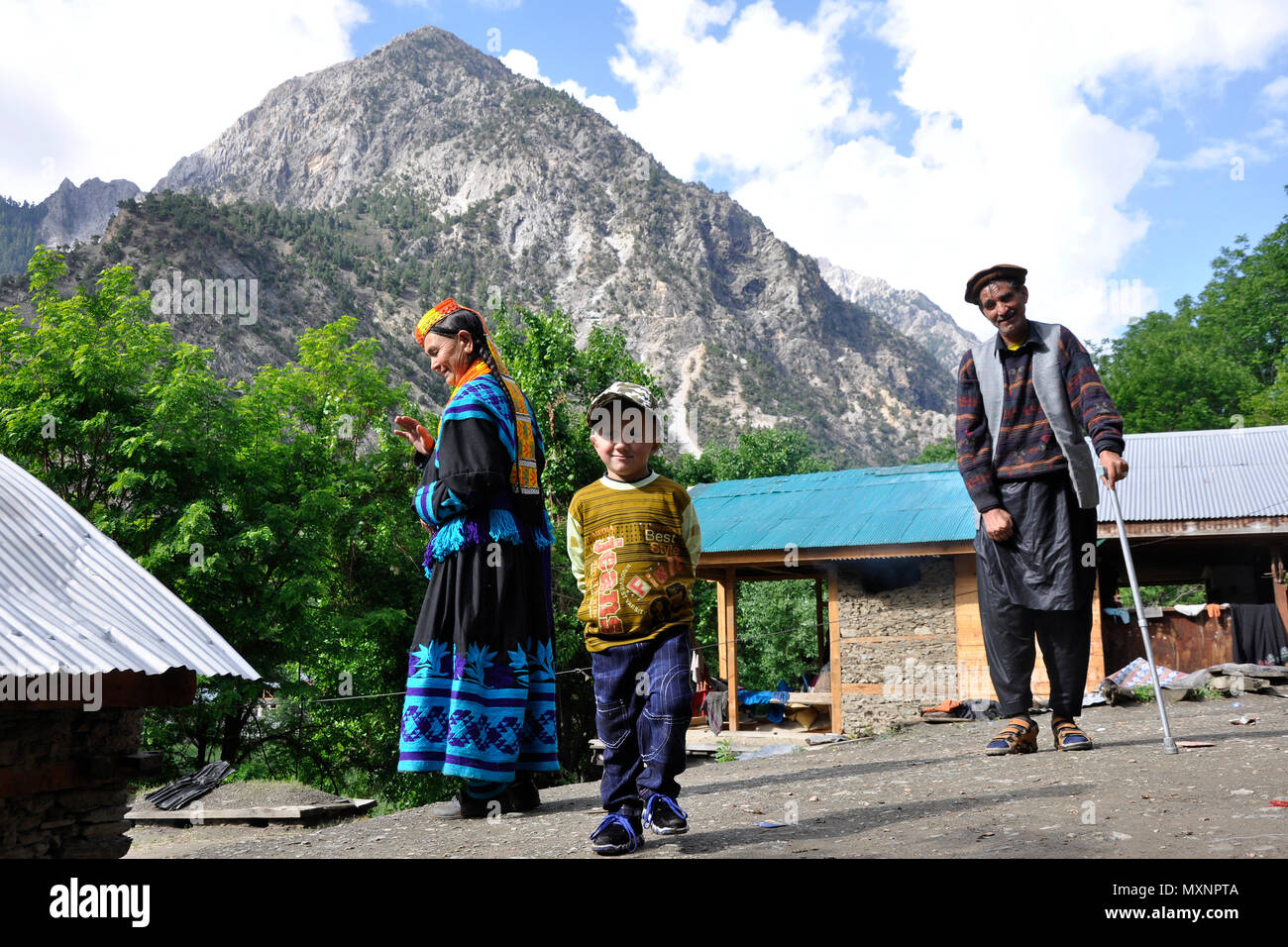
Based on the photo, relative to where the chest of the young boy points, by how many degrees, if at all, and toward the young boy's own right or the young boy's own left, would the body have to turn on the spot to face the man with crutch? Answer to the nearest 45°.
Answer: approximately 135° to the young boy's own left

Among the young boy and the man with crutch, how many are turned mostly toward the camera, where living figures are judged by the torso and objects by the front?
2

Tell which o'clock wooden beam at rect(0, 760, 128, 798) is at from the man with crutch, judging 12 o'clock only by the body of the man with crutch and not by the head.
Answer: The wooden beam is roughly at 2 o'clock from the man with crutch.

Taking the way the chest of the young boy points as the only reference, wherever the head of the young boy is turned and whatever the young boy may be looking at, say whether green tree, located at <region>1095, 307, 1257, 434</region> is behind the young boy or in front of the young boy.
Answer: behind

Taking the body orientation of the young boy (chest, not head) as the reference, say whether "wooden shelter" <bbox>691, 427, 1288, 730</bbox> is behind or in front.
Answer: behind

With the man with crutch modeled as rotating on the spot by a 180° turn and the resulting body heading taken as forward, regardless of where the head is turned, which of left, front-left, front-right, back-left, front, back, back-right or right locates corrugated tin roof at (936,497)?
front

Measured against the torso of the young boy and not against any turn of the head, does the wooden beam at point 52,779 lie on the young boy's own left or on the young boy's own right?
on the young boy's own right

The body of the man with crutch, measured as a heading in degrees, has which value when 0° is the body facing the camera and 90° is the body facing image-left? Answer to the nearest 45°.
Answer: approximately 0°

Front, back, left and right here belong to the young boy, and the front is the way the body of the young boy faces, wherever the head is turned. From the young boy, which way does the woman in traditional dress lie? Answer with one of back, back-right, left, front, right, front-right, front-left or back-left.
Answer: back-right

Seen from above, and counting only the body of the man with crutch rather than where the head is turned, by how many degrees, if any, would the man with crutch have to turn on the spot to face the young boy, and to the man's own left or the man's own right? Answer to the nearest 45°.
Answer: approximately 45° to the man's own right

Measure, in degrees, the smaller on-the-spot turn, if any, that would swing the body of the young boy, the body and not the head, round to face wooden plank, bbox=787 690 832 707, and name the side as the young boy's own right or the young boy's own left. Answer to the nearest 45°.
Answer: approximately 180°

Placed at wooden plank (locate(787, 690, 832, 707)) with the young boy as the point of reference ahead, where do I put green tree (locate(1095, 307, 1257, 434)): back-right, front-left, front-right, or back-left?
back-left

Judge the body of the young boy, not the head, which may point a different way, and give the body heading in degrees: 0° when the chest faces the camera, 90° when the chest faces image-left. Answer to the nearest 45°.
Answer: approximately 0°

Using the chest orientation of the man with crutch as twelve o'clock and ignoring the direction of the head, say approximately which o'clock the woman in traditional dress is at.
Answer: The woman in traditional dress is roughly at 2 o'clock from the man with crutch.

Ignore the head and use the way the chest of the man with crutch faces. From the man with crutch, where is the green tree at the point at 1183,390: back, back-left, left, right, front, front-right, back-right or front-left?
back
